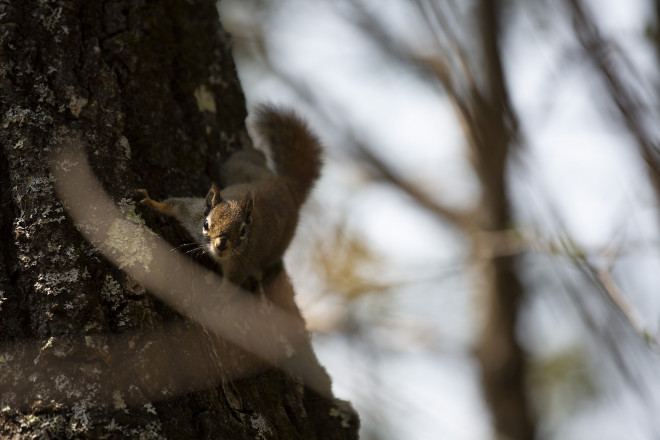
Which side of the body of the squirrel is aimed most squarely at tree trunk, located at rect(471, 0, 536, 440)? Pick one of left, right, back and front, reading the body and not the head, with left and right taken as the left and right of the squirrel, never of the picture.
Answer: back

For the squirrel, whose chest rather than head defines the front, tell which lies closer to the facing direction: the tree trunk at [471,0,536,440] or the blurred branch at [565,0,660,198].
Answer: the blurred branch

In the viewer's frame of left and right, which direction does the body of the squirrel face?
facing the viewer and to the left of the viewer

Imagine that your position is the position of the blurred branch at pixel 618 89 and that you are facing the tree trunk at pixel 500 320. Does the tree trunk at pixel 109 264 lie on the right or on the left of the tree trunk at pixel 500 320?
left

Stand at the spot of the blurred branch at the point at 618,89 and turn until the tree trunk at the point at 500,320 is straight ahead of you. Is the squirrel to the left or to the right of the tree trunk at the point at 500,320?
left

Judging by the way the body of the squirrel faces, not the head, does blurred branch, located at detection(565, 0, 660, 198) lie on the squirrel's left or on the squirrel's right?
on the squirrel's left
